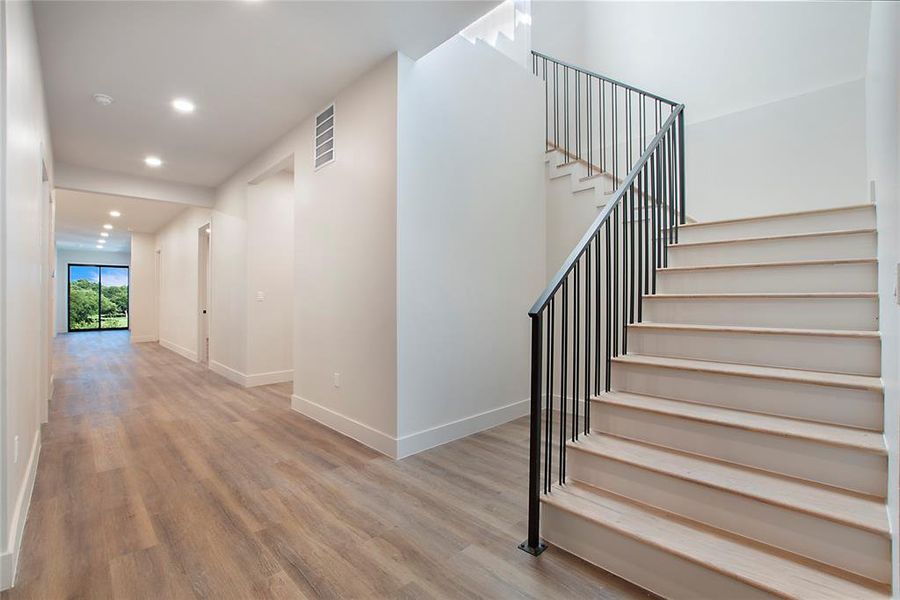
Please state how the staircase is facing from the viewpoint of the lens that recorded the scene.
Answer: facing the viewer and to the left of the viewer

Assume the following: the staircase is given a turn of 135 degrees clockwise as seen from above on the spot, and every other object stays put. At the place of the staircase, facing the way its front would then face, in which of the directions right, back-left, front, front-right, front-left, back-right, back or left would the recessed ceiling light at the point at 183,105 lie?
left
